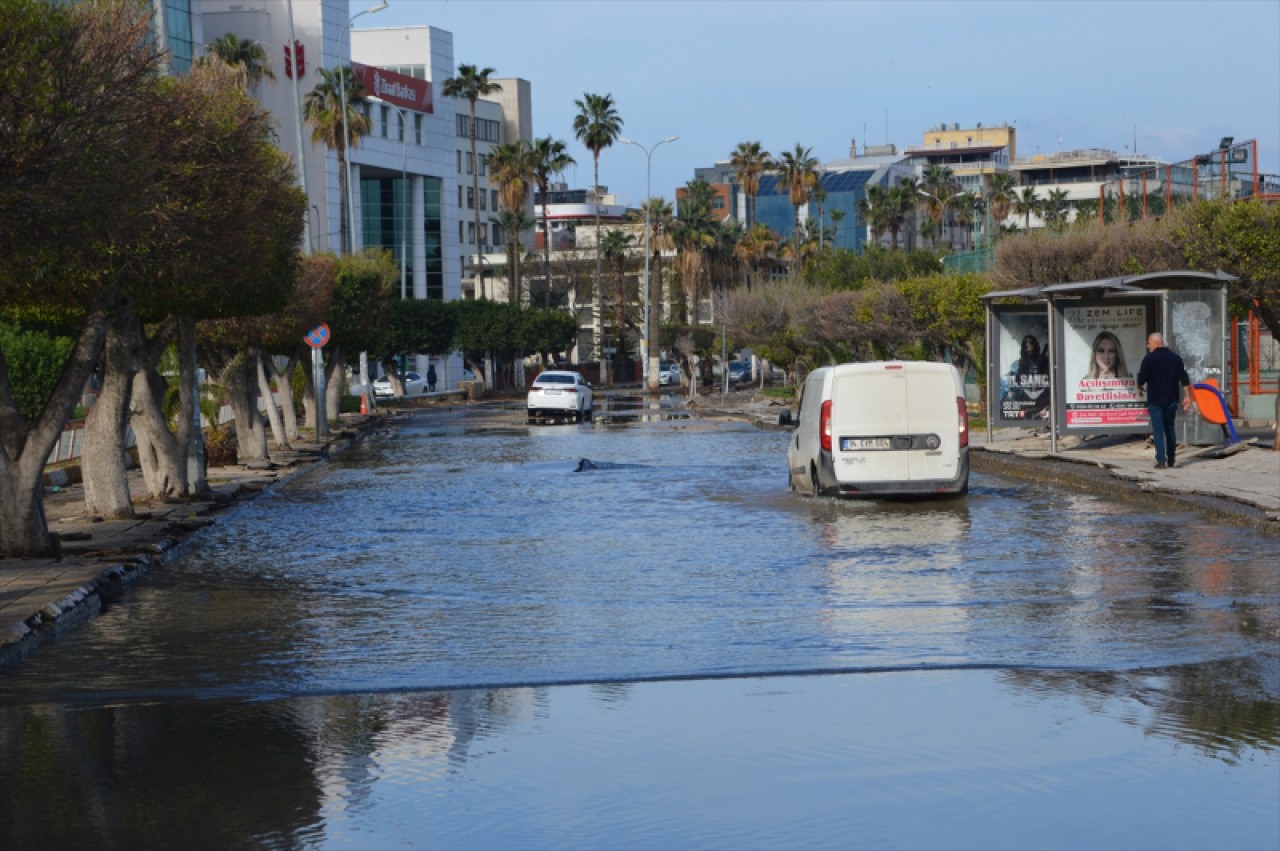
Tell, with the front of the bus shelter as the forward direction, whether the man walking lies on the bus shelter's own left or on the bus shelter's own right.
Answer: on the bus shelter's own left

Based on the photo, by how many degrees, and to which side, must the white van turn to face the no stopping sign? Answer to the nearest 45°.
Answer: approximately 45° to its left

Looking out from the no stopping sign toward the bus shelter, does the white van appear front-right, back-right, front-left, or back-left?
front-right

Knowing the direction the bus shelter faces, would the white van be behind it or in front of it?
in front

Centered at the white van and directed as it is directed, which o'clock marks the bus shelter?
The bus shelter is roughly at 1 o'clock from the white van.

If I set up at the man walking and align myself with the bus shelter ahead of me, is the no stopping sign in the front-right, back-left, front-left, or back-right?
front-left

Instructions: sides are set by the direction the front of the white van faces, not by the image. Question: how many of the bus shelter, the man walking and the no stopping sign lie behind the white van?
0

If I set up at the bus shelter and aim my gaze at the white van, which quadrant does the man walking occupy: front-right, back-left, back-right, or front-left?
front-left

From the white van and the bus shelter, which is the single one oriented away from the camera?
the white van

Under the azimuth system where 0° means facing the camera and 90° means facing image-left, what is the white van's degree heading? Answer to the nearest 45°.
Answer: approximately 180°

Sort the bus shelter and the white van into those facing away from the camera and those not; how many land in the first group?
1

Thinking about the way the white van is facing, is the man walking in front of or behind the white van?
in front

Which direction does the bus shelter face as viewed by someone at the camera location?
facing the viewer and to the left of the viewer
